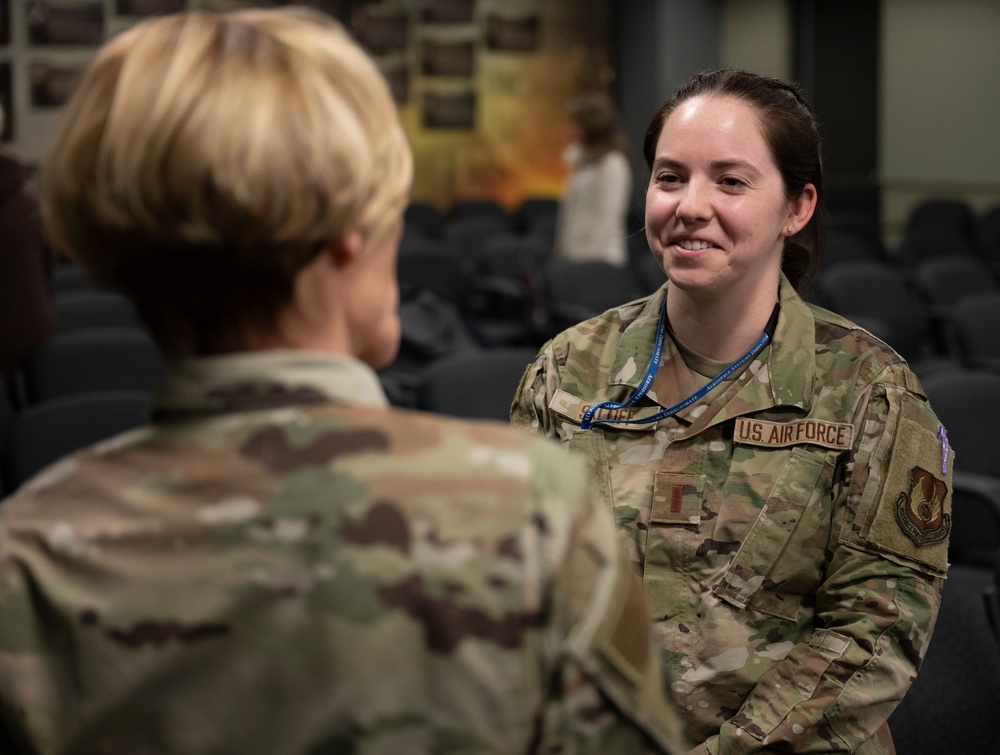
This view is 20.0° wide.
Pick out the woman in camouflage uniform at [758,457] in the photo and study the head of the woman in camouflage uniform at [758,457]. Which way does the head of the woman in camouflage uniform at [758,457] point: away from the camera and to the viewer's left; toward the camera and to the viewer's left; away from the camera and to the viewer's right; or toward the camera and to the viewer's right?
toward the camera and to the viewer's left

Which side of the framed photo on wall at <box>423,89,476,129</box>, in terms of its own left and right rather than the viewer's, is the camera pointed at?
front

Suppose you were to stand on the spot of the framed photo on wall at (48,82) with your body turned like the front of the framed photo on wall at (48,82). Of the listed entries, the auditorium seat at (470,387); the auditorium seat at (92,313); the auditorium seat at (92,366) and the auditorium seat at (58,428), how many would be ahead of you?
4

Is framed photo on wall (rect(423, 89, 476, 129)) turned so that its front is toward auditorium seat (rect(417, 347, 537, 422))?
yes

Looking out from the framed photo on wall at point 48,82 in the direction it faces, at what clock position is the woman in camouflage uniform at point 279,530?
The woman in camouflage uniform is roughly at 12 o'clock from the framed photo on wall.

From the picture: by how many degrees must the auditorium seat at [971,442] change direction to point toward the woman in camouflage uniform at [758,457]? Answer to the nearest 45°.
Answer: approximately 45° to its left

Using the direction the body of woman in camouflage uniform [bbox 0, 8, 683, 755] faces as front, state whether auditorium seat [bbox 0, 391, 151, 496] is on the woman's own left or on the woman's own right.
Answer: on the woman's own left

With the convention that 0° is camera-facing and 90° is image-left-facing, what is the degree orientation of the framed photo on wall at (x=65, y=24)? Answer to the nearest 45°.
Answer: approximately 0°

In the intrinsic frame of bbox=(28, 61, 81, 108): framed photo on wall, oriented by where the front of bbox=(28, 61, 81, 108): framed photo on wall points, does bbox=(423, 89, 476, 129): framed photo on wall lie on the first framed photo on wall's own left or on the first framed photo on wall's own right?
on the first framed photo on wall's own left

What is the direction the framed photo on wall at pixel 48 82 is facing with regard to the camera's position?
facing the viewer
